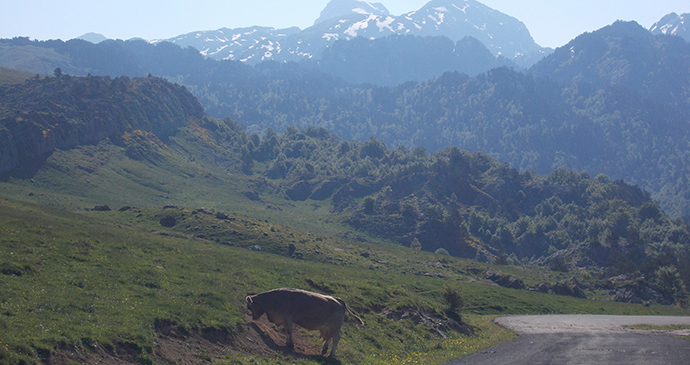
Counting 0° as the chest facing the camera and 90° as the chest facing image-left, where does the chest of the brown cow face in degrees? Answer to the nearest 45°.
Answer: approximately 90°
